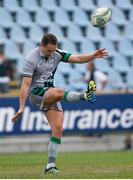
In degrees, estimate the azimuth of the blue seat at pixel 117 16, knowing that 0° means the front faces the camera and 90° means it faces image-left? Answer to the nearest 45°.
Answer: approximately 315°

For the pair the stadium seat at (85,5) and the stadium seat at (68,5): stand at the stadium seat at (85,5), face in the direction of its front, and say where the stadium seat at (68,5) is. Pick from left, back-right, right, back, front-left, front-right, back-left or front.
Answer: back-right

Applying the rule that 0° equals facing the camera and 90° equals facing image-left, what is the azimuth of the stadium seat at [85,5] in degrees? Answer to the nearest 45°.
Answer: approximately 315°
